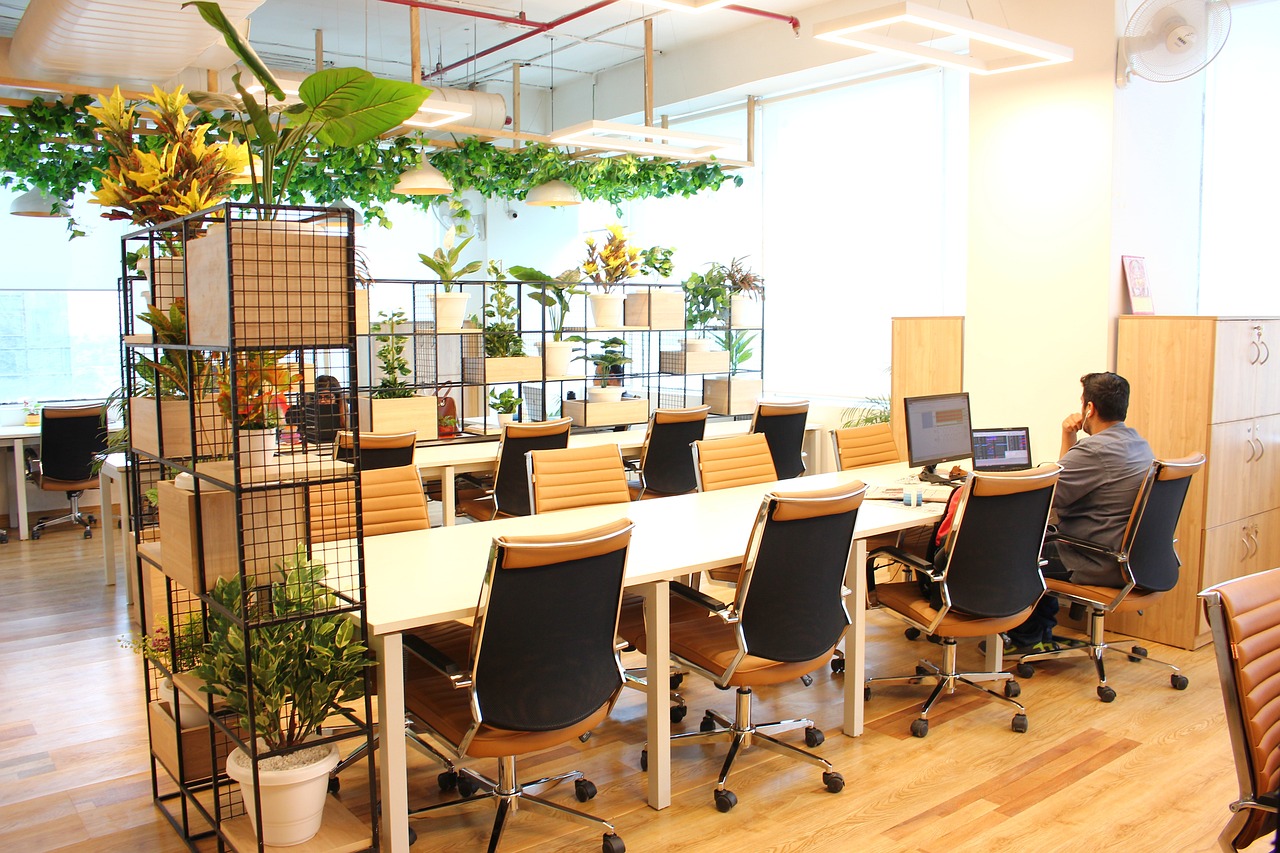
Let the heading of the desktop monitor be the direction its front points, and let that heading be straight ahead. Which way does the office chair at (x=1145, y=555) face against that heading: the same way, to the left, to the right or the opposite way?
the opposite way

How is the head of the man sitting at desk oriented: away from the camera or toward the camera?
away from the camera

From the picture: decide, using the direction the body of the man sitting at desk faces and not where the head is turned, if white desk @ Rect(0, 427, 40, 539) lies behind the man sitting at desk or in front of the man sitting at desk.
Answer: in front

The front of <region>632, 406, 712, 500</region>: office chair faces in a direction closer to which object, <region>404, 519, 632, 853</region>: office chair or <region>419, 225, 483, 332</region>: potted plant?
the potted plant

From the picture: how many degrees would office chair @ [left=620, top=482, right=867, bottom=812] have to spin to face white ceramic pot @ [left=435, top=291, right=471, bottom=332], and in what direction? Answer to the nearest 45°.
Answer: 0° — it already faces it

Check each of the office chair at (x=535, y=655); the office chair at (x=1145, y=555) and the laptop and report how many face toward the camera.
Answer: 1

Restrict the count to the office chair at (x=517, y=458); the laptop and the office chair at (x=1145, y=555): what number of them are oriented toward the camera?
1

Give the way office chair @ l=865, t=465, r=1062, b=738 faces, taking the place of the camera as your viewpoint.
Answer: facing away from the viewer and to the left of the viewer

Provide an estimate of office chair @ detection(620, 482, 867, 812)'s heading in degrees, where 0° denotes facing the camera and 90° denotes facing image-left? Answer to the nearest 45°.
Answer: approximately 135°

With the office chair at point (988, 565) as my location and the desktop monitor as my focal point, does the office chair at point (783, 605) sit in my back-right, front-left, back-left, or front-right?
back-left

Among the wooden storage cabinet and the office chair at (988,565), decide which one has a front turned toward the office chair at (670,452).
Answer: the office chair at (988,565)

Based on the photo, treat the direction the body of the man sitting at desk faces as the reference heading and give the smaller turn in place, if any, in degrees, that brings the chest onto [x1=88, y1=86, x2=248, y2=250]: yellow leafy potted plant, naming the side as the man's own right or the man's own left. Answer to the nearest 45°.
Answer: approximately 90° to the man's own left

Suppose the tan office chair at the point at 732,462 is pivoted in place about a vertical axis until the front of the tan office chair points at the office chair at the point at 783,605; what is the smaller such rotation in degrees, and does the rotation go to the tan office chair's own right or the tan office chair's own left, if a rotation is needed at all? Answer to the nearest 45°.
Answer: approximately 45° to the tan office chair's own right

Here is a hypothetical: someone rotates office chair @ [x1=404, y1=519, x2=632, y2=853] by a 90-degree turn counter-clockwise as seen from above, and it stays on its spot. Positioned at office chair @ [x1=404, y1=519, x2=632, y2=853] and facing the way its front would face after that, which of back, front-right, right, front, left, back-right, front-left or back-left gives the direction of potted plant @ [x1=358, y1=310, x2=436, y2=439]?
back-right

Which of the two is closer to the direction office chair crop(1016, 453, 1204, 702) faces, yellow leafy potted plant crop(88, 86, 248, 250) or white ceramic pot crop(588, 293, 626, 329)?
the white ceramic pot
